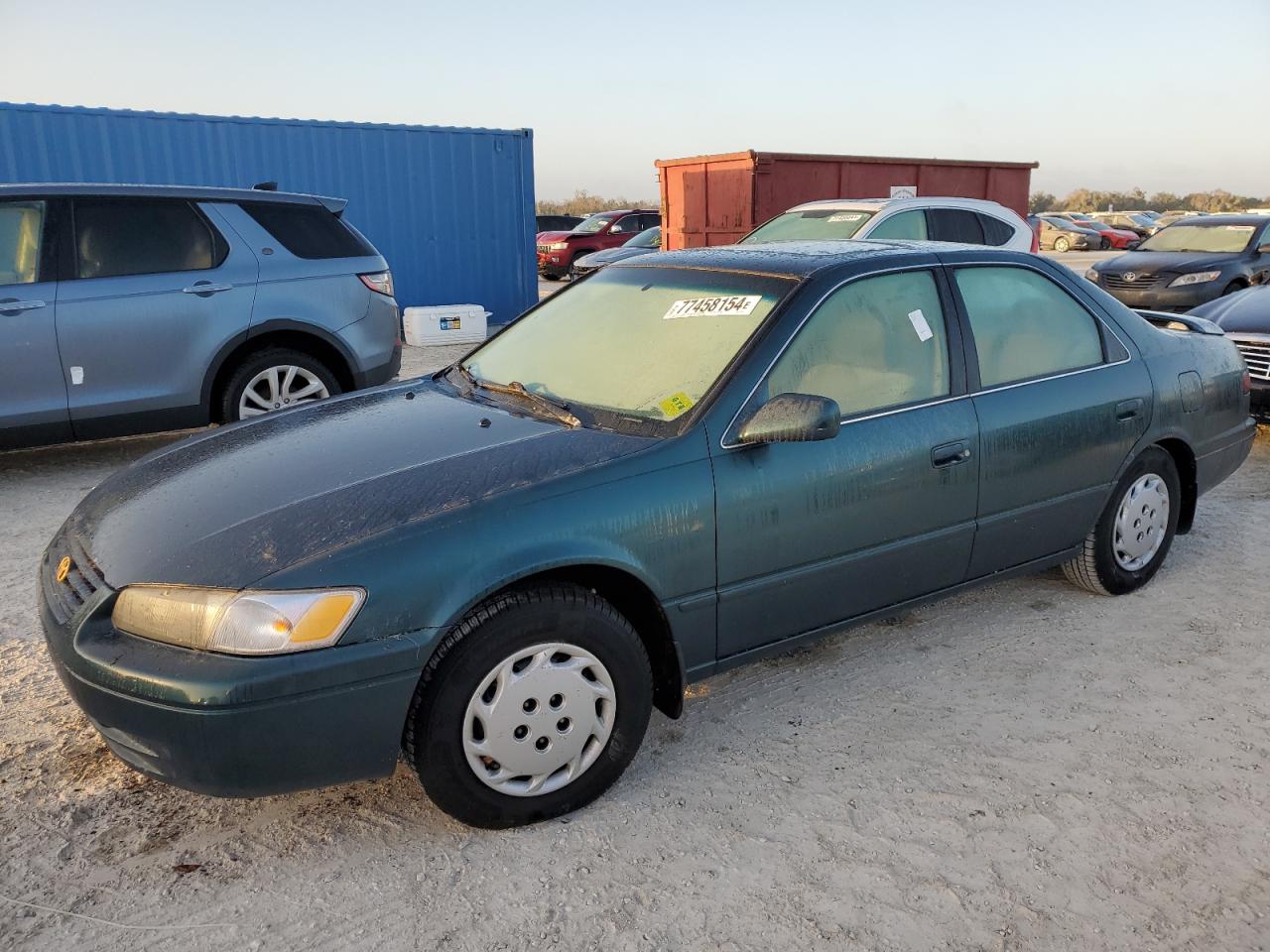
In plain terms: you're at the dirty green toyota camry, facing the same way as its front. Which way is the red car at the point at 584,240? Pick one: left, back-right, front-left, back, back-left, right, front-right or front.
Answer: back-right

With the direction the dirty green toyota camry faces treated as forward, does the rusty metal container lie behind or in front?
behind

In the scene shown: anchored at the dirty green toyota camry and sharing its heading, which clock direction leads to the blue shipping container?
The blue shipping container is roughly at 4 o'clock from the dirty green toyota camry.

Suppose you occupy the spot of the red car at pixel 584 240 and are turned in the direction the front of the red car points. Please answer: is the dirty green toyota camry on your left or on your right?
on your left

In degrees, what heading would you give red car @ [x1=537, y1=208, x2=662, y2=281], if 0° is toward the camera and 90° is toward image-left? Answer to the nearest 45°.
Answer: approximately 45°

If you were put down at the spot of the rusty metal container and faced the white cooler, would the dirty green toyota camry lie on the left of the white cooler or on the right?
left

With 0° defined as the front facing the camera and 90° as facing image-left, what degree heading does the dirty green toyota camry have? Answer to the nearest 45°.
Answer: approximately 45°
